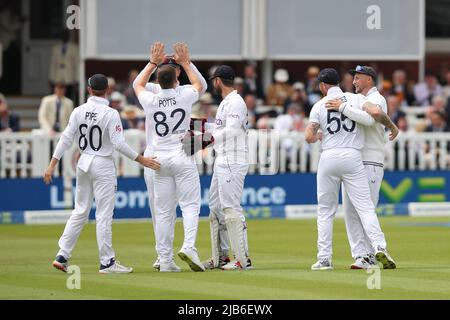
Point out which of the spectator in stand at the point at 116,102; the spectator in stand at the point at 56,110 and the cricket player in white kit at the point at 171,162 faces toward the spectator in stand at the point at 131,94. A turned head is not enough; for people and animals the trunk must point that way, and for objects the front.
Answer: the cricket player in white kit

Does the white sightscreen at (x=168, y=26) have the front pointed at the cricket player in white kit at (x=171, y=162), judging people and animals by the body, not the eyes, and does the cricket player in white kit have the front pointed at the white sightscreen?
yes

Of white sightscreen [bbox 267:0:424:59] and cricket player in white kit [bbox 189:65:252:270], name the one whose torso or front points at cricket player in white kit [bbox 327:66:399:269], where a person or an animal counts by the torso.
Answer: the white sightscreen

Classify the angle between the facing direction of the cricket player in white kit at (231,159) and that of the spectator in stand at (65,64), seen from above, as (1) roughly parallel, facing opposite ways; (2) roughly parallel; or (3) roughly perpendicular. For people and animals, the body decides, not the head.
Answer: roughly perpendicular

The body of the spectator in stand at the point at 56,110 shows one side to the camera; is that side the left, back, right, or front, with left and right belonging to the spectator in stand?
front

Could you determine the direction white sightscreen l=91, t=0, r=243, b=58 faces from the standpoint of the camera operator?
facing the viewer

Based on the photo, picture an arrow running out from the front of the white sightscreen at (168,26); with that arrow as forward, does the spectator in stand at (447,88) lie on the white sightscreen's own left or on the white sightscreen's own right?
on the white sightscreen's own left

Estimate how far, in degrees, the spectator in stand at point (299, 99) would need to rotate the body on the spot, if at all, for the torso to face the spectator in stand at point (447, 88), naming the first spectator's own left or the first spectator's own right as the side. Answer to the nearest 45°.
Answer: approximately 135° to the first spectator's own left

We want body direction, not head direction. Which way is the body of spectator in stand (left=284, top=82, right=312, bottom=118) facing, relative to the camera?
toward the camera

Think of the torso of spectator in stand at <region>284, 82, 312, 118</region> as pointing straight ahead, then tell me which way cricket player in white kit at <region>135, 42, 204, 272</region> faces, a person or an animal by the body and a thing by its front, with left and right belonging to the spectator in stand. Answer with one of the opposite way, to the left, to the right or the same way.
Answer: the opposite way

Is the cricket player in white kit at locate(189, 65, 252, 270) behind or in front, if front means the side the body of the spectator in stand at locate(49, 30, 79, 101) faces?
in front

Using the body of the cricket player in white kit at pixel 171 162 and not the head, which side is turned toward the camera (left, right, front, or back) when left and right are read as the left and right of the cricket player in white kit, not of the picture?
back

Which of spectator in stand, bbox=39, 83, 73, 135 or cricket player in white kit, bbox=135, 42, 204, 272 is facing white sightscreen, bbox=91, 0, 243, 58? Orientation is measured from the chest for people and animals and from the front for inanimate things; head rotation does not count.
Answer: the cricket player in white kit

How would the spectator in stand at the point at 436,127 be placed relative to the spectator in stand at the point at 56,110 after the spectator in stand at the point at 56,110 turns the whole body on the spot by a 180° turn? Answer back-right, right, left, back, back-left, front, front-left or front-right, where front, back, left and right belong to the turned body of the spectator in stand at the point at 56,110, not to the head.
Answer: right
